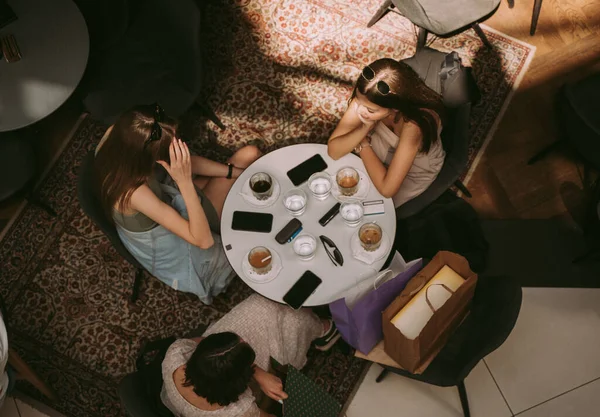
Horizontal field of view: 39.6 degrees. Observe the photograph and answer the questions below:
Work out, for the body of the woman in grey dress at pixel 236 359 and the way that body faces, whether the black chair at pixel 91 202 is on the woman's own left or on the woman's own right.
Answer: on the woman's own left

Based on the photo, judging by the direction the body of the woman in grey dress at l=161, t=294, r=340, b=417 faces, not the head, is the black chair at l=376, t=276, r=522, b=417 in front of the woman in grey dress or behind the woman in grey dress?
in front

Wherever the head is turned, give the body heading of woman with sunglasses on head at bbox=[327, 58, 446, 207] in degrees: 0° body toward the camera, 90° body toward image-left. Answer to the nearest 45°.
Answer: approximately 45°

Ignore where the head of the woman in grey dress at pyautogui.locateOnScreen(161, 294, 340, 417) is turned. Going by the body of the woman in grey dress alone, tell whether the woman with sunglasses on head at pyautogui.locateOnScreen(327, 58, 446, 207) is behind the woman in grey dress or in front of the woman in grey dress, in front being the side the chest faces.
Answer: in front

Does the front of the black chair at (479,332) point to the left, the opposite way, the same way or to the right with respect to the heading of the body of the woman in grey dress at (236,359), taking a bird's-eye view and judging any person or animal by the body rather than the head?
to the left

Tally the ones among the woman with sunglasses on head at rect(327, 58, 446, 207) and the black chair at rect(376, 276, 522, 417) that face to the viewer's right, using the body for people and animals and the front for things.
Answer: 0

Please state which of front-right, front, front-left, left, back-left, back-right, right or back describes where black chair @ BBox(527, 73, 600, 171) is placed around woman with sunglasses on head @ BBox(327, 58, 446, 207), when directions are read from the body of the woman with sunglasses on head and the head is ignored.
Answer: back

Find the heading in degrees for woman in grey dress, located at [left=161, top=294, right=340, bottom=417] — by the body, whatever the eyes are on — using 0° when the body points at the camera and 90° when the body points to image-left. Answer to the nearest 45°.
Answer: approximately 225°

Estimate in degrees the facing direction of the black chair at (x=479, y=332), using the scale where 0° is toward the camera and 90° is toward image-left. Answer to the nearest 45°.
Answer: approximately 135°

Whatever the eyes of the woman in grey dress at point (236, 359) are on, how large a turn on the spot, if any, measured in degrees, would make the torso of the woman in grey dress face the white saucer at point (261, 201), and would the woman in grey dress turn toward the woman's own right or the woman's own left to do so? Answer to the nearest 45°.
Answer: approximately 45° to the woman's own left

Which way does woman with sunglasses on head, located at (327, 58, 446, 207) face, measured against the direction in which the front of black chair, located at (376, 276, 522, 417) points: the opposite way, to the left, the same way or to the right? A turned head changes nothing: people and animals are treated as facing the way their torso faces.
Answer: to the left

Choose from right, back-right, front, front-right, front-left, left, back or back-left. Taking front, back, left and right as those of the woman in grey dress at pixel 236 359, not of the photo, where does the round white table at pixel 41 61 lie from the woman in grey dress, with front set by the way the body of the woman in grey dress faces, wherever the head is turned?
left

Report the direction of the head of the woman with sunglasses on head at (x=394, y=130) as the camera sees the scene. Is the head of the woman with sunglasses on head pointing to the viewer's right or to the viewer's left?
to the viewer's left
